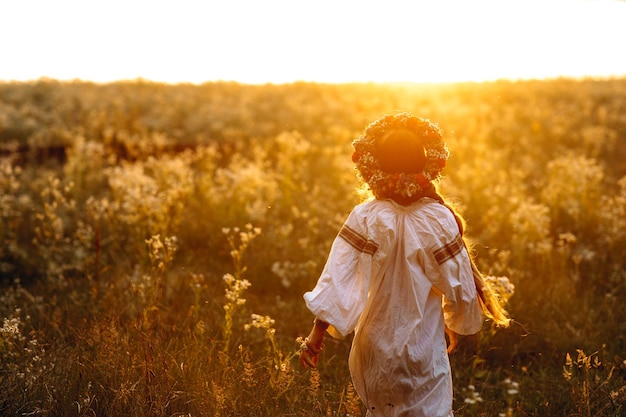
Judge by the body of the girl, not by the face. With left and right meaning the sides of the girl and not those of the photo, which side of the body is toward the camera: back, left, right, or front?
back

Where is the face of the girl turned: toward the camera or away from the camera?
away from the camera
